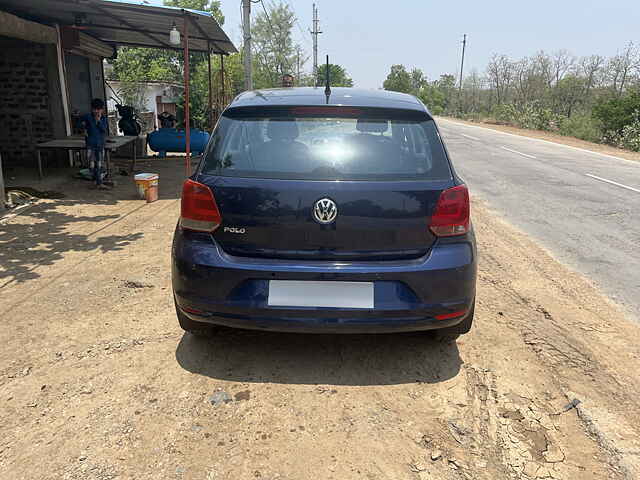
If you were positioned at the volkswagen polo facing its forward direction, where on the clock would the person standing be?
The person standing is roughly at 11 o'clock from the volkswagen polo.

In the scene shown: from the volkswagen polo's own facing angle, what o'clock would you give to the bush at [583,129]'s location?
The bush is roughly at 1 o'clock from the volkswagen polo.

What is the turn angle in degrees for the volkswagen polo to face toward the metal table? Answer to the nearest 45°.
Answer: approximately 45° to its left

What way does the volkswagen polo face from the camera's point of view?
away from the camera

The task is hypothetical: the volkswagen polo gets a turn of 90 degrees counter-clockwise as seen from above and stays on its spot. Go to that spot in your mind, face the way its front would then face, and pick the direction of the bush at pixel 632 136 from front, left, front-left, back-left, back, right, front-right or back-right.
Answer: back-right

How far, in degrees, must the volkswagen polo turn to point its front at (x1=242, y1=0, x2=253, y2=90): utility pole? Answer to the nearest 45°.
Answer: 0° — it already faces it

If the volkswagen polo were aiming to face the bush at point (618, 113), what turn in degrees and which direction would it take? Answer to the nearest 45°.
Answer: approximately 45° to its right

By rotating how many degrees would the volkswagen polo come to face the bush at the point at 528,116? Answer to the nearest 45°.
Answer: approximately 45° to its right

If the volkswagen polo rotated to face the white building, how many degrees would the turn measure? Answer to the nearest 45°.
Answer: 0° — it already faces it
